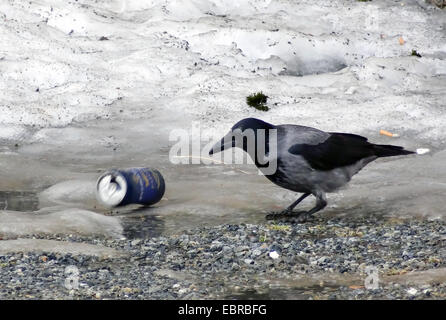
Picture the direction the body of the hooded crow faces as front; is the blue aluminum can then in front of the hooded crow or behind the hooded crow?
in front

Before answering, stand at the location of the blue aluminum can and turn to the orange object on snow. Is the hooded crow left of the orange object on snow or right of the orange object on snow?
right

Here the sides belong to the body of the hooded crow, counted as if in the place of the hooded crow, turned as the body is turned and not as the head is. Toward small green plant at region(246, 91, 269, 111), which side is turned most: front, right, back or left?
right

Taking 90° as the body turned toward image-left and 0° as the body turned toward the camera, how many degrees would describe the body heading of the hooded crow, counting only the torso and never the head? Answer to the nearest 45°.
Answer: approximately 90°

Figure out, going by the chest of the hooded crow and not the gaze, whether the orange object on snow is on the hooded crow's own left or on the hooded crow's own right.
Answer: on the hooded crow's own right

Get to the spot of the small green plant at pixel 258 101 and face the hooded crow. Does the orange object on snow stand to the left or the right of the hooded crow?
left

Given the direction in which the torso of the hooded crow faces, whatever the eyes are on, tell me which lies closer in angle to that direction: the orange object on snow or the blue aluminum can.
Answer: the blue aluminum can
